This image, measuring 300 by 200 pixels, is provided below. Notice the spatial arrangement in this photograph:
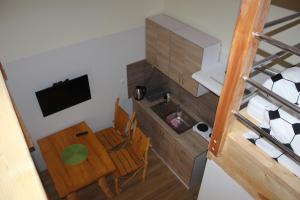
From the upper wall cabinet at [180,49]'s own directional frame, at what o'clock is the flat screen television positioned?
The flat screen television is roughly at 1 o'clock from the upper wall cabinet.

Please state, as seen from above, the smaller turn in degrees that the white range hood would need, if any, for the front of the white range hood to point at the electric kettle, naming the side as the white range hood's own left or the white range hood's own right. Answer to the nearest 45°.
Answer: approximately 90° to the white range hood's own right

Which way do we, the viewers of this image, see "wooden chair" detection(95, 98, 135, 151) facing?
facing the viewer and to the left of the viewer

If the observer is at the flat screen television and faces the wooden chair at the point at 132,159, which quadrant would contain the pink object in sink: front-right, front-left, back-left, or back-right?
front-left

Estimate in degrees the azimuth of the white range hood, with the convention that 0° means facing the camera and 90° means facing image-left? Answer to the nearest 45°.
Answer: approximately 45°

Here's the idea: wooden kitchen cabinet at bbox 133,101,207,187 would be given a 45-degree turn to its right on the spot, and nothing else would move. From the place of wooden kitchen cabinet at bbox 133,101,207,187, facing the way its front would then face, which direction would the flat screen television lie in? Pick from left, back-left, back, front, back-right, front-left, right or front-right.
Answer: front

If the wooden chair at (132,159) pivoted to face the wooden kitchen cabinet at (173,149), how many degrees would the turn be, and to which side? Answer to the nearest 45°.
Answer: approximately 135° to its left

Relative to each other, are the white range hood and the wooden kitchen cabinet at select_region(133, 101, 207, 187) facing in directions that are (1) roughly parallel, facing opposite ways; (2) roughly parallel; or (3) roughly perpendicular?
roughly parallel

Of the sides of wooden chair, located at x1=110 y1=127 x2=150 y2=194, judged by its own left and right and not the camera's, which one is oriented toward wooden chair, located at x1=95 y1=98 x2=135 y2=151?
right

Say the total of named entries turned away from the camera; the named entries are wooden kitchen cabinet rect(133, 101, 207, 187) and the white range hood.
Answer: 0

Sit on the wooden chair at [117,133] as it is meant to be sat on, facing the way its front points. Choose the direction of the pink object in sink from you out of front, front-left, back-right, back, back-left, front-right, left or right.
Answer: back-left

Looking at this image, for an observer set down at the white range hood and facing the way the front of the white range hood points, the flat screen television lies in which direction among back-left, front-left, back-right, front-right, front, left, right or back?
front-right

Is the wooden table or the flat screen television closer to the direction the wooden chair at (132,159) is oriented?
the wooden table

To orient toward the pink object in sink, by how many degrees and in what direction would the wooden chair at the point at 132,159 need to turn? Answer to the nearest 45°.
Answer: approximately 180°
